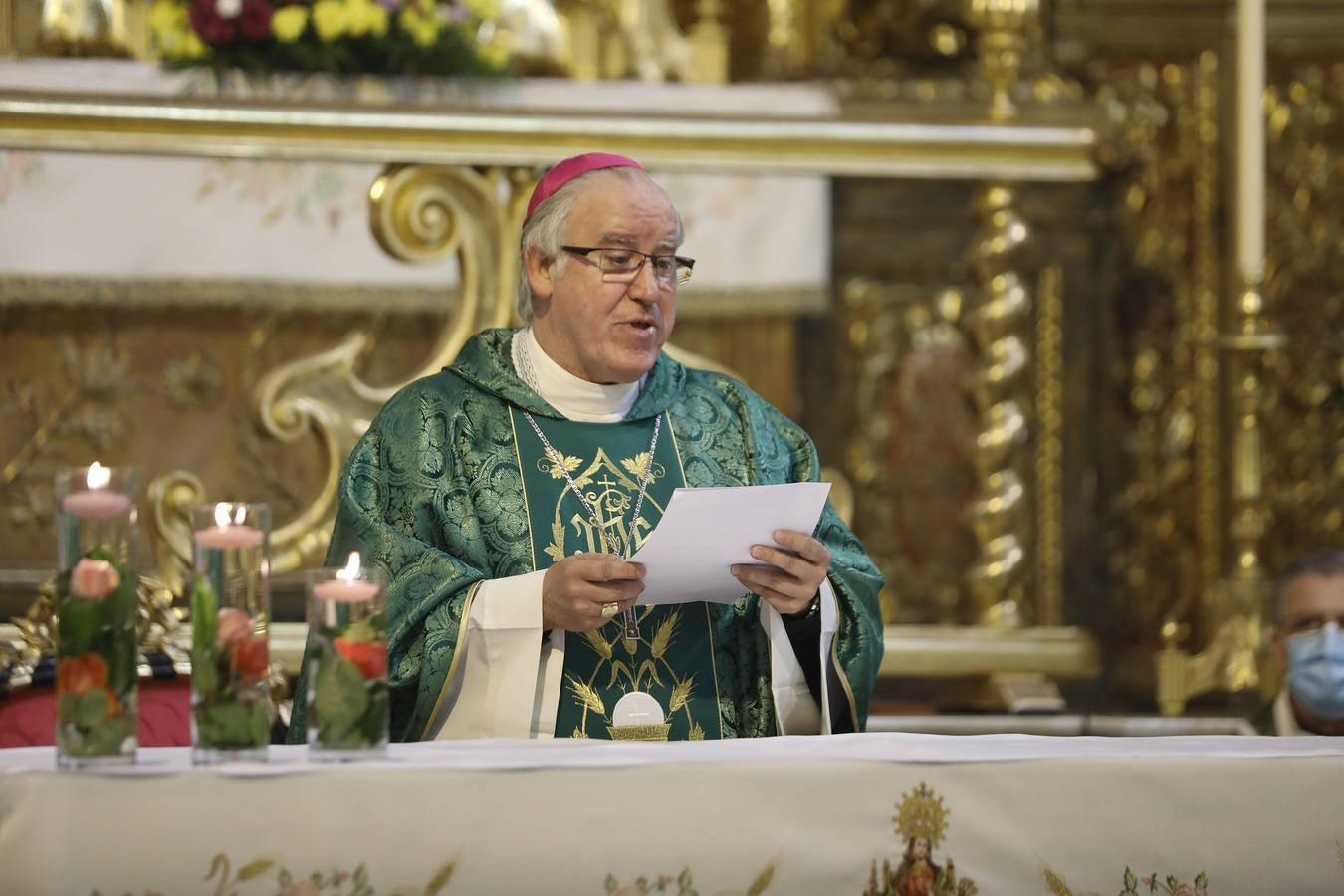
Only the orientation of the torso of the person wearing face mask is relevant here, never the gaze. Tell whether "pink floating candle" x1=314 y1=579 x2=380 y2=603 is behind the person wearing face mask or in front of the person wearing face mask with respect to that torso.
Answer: in front

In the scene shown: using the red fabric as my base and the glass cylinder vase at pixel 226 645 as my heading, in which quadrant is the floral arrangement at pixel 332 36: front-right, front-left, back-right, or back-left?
back-left

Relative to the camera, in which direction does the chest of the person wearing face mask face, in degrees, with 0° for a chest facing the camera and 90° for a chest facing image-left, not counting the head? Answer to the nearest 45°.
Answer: approximately 0°

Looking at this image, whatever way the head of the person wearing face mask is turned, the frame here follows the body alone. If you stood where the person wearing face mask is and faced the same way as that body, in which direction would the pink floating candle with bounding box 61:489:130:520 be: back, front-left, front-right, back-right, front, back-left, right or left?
front-right

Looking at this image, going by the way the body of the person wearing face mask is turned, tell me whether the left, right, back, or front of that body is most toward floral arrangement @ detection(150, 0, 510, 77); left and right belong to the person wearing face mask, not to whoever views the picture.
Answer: right

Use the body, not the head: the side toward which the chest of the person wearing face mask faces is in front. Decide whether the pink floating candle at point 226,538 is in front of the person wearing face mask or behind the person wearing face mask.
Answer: in front

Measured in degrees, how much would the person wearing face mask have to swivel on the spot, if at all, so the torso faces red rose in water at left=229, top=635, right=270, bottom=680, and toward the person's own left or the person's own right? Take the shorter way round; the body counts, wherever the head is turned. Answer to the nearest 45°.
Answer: approximately 45° to the person's own right

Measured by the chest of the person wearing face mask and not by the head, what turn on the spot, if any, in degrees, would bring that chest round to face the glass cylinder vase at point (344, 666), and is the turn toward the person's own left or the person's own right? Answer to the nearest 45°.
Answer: approximately 45° to the person's own right

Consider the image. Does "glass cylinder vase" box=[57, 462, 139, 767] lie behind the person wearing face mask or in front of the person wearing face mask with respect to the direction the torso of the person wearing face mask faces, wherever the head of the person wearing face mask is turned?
in front

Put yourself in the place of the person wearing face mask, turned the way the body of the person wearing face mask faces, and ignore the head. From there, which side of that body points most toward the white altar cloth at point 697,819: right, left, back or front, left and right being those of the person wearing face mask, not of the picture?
front

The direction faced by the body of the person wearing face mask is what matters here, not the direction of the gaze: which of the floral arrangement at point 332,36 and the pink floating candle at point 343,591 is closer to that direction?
the pink floating candle

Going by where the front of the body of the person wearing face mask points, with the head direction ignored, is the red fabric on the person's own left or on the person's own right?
on the person's own right
